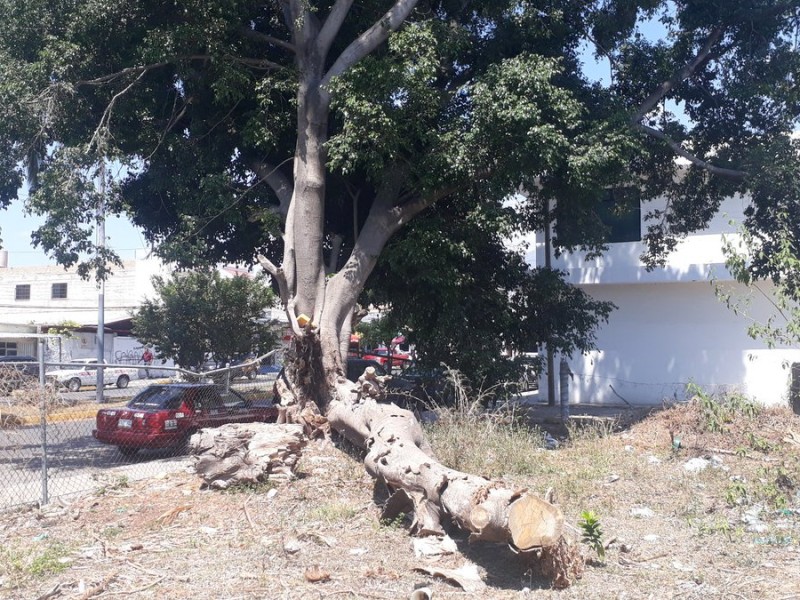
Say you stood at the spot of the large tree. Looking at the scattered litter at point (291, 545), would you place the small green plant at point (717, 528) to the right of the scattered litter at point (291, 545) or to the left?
left

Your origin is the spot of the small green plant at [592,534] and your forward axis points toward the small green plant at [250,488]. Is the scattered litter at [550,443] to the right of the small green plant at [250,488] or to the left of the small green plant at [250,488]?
right

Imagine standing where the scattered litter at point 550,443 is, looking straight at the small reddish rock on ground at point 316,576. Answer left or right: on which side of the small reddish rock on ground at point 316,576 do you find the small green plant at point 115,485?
right

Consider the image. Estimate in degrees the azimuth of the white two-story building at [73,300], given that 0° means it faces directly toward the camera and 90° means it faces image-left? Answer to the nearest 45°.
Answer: approximately 0°

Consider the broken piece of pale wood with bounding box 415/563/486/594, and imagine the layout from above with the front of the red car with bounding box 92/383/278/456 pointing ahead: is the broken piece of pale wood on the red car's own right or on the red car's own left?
on the red car's own right

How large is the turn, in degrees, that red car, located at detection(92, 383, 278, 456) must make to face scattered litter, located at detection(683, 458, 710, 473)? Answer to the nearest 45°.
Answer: approximately 90° to its right

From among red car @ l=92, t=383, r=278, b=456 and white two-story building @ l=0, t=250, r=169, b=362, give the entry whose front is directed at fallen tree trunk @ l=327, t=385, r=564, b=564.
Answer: the white two-story building

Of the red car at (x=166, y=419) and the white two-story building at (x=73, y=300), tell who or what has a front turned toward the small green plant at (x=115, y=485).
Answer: the white two-story building

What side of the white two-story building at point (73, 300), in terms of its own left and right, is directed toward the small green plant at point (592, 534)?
front

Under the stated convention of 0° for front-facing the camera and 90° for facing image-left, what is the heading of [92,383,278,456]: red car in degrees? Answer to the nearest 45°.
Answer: approximately 225°

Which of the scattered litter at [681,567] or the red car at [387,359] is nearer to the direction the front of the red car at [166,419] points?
the red car

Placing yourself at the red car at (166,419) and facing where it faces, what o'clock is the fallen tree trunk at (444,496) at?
The fallen tree trunk is roughly at 4 o'clock from the red car.

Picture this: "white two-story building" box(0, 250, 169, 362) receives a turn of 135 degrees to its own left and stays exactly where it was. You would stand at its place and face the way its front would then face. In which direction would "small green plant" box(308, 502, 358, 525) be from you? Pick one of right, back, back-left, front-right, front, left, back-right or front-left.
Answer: back-right

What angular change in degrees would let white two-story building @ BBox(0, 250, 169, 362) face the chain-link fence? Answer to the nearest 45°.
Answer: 0° — it already faces it
